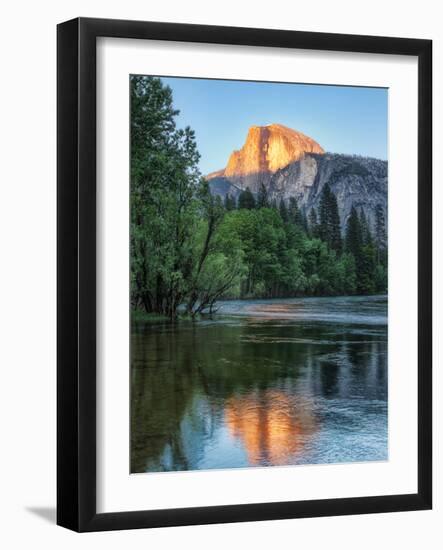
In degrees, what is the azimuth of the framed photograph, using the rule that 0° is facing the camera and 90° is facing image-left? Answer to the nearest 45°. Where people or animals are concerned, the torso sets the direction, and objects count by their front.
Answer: approximately 315°
